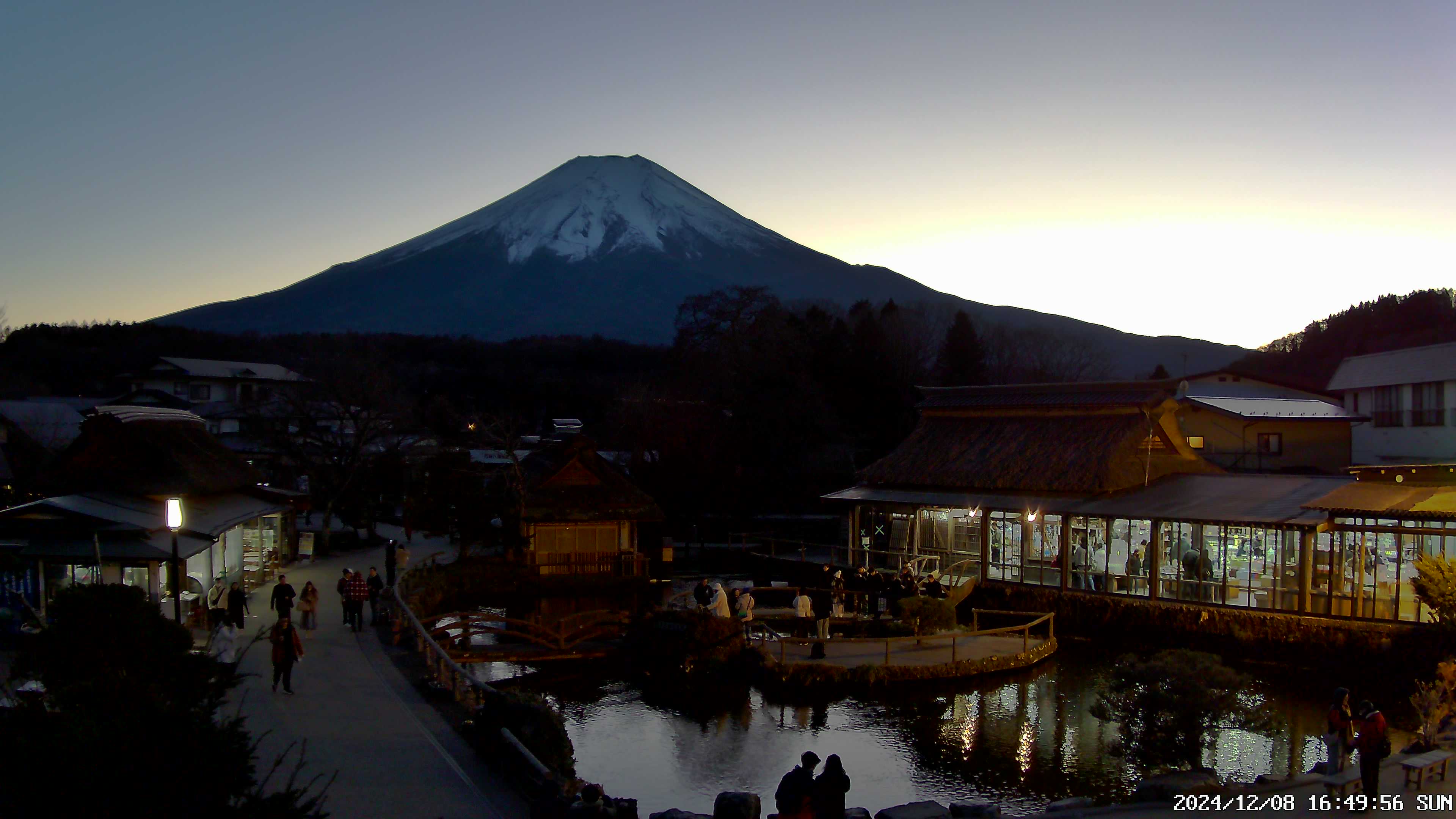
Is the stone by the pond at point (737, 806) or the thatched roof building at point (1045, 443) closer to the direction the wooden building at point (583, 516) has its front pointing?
the stone by the pond

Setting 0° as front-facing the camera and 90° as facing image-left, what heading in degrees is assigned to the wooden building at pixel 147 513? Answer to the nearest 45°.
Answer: approximately 315°

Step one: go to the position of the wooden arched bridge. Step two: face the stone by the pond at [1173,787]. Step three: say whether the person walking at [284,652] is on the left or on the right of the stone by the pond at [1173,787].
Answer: right

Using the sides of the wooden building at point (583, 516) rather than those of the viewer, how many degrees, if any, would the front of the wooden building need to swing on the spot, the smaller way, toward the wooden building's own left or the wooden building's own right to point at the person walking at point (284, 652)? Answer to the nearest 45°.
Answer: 0° — it already faces them

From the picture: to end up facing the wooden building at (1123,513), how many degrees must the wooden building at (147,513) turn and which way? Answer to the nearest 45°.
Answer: approximately 45° to its left

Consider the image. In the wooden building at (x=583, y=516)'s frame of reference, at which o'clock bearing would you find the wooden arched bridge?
The wooden arched bridge is roughly at 12 o'clock from the wooden building.
